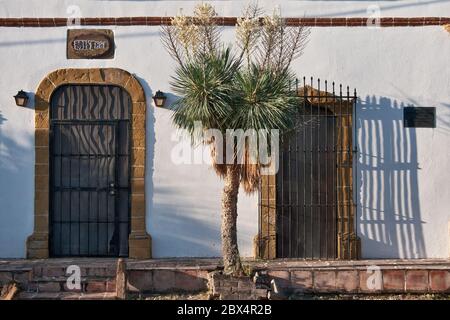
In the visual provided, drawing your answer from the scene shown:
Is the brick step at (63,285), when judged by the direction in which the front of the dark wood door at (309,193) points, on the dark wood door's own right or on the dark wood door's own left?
on the dark wood door's own right

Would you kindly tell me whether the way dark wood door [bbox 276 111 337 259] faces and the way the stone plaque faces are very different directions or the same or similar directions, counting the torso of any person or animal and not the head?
same or similar directions

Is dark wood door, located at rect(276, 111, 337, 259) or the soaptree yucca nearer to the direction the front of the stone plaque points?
the soaptree yucca

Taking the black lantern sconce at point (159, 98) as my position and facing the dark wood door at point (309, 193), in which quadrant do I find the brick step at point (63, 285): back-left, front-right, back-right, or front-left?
back-right

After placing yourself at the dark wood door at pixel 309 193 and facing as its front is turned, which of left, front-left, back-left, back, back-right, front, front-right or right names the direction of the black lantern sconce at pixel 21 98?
right

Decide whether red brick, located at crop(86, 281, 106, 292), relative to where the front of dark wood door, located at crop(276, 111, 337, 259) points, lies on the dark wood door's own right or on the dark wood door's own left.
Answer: on the dark wood door's own right

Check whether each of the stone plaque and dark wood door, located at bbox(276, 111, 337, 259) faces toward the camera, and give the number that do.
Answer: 2

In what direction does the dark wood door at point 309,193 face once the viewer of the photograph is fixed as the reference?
facing the viewer

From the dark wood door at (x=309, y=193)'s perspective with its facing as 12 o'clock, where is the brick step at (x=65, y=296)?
The brick step is roughly at 2 o'clock from the dark wood door.

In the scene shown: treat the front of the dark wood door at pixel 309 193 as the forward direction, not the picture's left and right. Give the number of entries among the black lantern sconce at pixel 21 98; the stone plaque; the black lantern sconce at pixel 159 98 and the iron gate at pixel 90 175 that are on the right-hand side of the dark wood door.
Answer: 4

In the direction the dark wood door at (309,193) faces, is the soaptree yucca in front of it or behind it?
in front

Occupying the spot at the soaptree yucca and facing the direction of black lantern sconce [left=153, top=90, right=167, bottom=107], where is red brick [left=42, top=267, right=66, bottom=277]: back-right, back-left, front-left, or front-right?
front-left

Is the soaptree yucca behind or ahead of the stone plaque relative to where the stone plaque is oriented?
ahead
